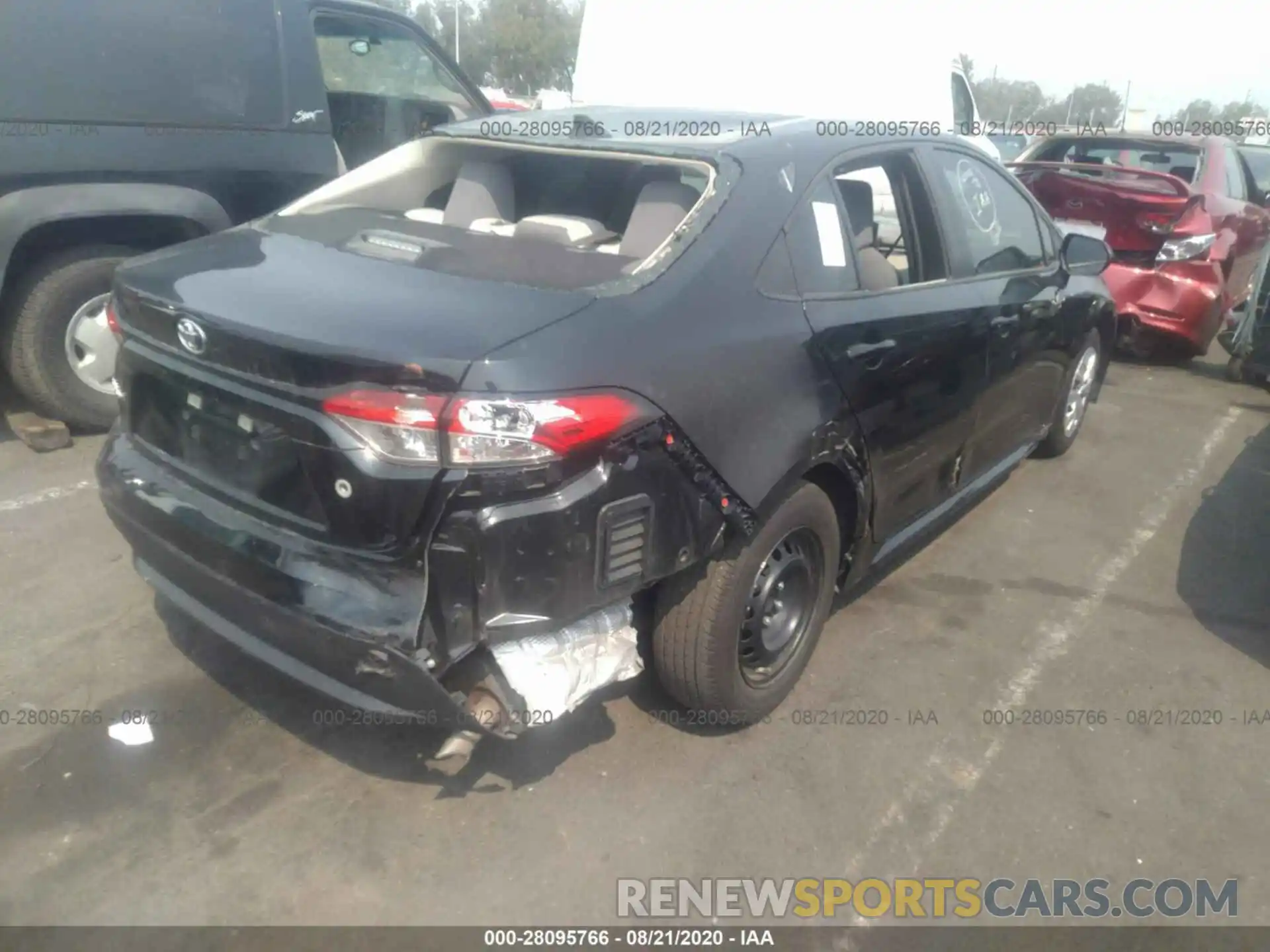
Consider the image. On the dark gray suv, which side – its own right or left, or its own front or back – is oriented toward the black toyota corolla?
right

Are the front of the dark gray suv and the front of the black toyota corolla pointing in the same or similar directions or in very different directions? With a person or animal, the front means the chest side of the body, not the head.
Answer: same or similar directions

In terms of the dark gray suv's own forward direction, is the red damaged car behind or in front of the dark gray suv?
in front

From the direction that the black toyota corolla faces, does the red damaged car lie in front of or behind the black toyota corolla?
in front

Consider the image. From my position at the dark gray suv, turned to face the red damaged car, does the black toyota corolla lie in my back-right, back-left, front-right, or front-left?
front-right

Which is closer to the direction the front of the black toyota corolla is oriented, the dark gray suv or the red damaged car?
the red damaged car

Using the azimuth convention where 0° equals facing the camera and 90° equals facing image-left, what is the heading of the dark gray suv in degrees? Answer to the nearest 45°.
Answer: approximately 225°

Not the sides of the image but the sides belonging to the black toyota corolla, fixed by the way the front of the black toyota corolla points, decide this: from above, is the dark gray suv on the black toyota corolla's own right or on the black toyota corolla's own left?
on the black toyota corolla's own left

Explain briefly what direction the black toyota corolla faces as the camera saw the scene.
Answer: facing away from the viewer and to the right of the viewer

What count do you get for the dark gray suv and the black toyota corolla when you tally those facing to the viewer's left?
0

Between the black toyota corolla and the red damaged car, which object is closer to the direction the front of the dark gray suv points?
the red damaged car
